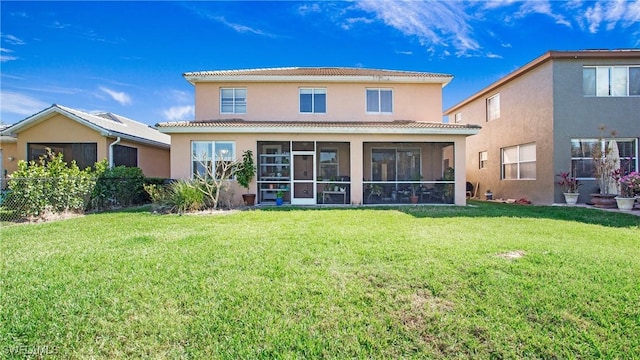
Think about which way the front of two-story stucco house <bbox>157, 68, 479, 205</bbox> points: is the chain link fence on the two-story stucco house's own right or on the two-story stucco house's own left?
on the two-story stucco house's own left

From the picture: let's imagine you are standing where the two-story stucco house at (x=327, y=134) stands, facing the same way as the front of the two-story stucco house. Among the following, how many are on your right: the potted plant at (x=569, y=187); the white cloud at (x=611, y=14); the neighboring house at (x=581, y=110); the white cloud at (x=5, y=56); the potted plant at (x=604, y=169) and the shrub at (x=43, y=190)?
4

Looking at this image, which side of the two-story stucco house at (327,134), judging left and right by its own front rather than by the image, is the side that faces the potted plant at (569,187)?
right

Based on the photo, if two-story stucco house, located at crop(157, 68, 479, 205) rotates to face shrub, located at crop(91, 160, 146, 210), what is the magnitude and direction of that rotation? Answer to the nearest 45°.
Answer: approximately 90° to its left

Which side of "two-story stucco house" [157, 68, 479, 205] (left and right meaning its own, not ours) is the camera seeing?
back

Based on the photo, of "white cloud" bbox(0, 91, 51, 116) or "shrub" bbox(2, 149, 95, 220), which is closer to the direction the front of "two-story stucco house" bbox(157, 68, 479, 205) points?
the white cloud

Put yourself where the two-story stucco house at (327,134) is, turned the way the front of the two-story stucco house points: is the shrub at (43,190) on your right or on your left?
on your left

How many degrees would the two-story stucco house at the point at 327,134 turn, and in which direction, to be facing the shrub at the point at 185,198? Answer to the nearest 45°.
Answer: approximately 135° to its left

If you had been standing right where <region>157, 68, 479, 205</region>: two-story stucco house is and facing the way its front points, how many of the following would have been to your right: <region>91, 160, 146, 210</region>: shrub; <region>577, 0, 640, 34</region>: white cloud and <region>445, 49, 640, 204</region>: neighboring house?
2

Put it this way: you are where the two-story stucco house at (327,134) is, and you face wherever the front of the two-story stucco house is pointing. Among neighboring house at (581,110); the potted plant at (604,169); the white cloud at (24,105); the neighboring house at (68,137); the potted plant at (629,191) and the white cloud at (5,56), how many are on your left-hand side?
3

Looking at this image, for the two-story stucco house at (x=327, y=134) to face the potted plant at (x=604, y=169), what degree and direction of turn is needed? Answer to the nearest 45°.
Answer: approximately 90° to its right
